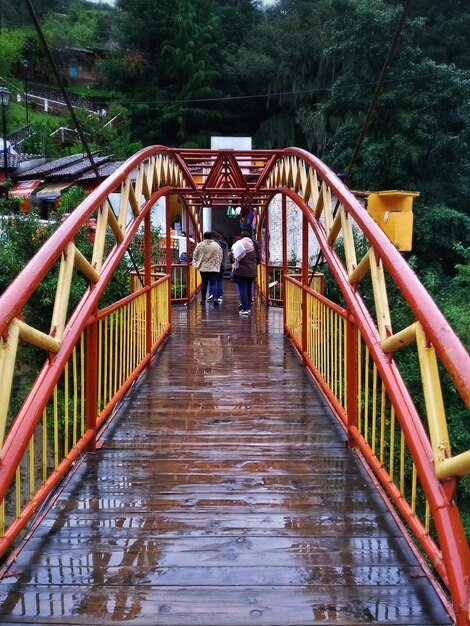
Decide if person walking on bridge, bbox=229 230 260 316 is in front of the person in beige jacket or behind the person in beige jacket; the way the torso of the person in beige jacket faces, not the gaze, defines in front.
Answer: behind

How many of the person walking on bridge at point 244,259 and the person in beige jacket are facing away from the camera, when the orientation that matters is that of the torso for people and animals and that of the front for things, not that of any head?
2

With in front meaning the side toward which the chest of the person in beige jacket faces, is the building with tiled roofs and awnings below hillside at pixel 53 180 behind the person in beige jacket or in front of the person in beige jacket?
in front

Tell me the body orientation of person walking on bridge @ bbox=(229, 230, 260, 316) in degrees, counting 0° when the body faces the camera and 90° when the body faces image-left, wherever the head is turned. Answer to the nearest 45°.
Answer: approximately 180°

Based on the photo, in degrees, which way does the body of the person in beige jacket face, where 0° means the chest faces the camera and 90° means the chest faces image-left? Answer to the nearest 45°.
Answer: approximately 180°

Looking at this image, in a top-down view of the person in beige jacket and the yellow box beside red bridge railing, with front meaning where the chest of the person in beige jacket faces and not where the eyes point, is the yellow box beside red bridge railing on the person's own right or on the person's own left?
on the person's own right

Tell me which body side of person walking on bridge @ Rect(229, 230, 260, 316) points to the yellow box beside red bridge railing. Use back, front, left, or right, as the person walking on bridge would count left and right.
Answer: right
